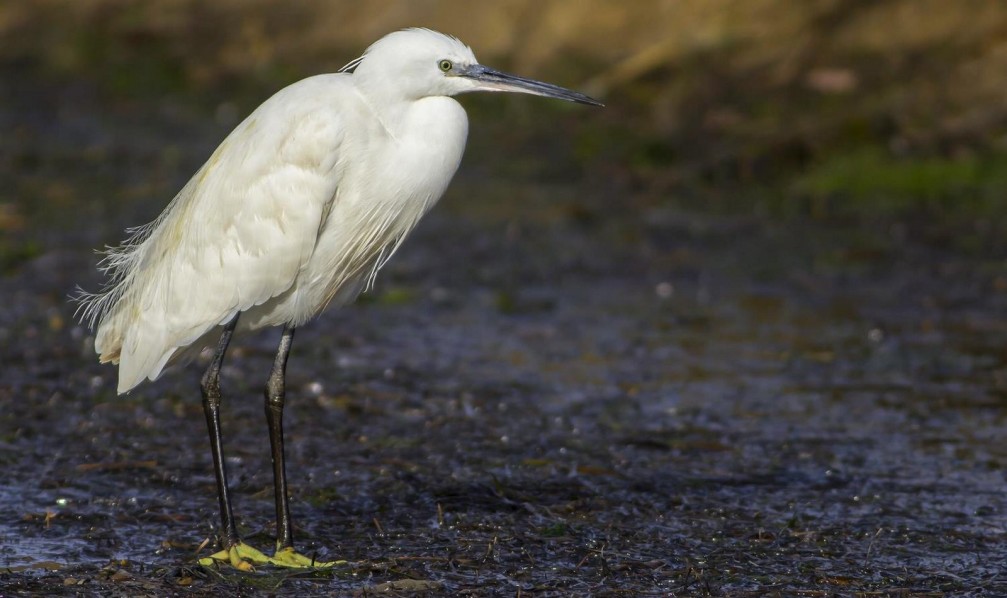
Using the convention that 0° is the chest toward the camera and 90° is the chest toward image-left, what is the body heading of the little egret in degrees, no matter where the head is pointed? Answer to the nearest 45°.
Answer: approximately 270°

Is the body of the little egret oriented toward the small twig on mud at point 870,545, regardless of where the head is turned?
yes
